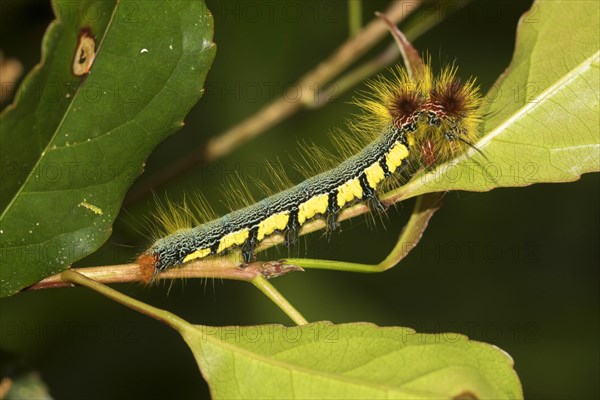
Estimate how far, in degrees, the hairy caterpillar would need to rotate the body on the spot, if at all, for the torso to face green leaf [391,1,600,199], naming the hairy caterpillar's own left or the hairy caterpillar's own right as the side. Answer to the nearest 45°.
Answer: approximately 45° to the hairy caterpillar's own right

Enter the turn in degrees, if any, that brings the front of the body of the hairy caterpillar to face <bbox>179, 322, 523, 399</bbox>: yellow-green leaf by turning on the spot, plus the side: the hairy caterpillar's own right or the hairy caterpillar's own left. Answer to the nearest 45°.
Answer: approximately 90° to the hairy caterpillar's own right

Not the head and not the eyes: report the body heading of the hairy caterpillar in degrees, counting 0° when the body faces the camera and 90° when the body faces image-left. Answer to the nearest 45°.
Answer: approximately 270°

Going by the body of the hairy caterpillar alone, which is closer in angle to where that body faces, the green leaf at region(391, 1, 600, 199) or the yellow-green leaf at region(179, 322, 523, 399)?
the green leaf

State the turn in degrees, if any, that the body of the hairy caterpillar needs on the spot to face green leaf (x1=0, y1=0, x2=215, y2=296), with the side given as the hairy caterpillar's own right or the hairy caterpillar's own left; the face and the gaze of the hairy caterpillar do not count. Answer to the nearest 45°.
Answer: approximately 135° to the hairy caterpillar's own right
